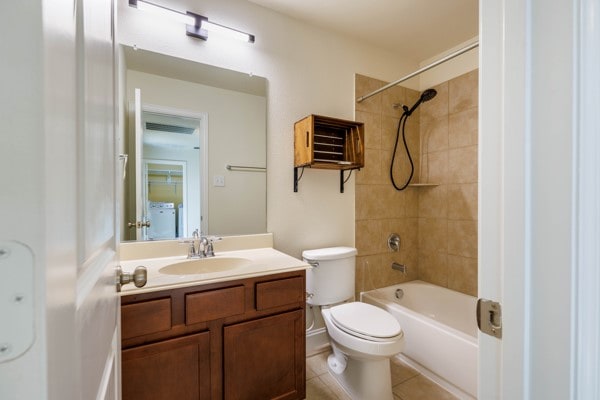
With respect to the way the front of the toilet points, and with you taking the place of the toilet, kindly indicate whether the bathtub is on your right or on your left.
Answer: on your left

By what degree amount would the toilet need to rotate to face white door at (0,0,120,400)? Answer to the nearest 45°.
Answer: approximately 45° to its right

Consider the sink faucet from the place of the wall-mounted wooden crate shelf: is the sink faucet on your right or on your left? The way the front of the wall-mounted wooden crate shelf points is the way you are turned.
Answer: on your right

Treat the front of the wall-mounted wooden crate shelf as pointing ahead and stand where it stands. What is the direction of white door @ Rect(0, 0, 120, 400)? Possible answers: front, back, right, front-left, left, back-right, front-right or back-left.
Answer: front-right

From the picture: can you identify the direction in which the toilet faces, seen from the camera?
facing the viewer and to the right of the viewer

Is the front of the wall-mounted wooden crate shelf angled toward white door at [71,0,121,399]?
no

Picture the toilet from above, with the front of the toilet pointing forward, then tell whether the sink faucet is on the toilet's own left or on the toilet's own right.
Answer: on the toilet's own right

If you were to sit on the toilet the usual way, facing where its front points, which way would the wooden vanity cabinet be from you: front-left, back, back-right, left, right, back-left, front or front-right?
right

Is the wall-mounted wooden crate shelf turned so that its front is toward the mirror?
no

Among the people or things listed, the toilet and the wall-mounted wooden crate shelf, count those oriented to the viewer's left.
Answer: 0

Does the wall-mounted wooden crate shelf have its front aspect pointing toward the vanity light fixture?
no

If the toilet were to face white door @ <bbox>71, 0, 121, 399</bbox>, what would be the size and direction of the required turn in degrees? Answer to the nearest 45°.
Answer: approximately 45° to its right

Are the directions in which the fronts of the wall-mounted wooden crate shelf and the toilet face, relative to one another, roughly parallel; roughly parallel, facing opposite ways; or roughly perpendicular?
roughly parallel
